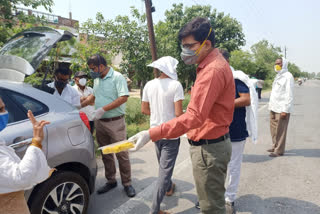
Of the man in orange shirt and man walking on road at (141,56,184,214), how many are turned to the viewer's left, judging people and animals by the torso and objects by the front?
1

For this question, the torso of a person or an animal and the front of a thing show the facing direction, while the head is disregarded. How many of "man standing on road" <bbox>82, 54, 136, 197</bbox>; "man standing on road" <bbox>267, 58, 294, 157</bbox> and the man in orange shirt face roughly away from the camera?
0

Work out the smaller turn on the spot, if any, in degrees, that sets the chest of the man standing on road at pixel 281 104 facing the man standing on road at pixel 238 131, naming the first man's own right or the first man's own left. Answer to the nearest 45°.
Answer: approximately 45° to the first man's own left

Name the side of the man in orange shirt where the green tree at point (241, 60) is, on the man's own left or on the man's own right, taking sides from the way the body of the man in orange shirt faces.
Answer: on the man's own right

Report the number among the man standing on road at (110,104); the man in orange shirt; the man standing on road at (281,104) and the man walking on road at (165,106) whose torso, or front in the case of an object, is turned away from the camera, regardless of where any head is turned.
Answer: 1

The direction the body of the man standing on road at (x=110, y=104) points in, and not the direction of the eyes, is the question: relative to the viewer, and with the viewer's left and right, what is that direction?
facing the viewer and to the left of the viewer

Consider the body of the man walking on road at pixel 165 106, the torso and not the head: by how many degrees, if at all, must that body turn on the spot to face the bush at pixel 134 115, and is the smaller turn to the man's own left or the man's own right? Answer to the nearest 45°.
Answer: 0° — they already face it

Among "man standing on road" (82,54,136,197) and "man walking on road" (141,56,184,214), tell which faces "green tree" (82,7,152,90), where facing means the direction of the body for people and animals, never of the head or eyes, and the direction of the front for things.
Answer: "man walking on road" (141,56,184,214)

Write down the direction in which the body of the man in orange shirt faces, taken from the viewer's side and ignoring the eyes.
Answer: to the viewer's left

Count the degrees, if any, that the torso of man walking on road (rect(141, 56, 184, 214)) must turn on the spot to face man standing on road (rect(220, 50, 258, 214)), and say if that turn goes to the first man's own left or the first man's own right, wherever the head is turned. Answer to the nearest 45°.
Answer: approximately 90° to the first man's own right

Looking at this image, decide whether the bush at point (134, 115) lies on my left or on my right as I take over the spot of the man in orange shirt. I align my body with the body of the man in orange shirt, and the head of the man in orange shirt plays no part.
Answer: on my right

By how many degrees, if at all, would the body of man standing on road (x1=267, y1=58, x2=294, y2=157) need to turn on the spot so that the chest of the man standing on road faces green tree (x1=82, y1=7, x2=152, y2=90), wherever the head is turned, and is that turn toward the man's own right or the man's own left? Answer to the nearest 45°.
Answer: approximately 90° to the man's own right

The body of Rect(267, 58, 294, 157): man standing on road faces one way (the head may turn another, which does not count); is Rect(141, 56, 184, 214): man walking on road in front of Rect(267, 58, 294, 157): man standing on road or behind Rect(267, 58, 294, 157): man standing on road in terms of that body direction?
in front

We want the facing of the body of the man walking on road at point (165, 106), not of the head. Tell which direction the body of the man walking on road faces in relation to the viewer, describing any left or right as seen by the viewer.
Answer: facing away from the viewer

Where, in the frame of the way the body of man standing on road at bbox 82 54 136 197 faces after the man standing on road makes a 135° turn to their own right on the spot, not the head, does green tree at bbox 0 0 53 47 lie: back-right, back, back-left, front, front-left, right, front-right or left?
front-left

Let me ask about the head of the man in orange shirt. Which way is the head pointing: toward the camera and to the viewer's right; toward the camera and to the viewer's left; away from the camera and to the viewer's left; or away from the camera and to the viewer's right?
toward the camera and to the viewer's left
